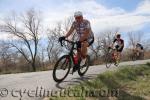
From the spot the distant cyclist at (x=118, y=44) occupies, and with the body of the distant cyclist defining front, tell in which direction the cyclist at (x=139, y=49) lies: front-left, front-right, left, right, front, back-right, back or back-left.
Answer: back-right

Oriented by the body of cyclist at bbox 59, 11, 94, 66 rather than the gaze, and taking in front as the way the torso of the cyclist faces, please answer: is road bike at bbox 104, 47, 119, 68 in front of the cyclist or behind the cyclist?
behind

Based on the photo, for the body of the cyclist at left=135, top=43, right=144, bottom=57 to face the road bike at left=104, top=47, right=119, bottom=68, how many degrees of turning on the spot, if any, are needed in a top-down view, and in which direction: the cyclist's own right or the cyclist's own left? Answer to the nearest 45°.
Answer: approximately 45° to the cyclist's own left

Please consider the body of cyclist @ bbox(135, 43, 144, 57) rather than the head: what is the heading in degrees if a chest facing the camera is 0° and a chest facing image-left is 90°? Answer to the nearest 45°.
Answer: approximately 45°
